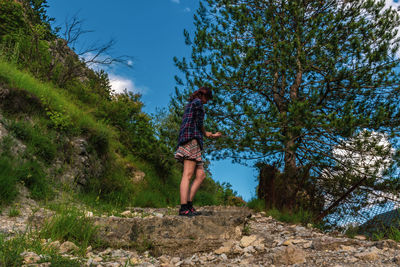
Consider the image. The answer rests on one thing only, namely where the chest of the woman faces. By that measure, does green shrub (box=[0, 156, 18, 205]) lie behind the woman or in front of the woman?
behind

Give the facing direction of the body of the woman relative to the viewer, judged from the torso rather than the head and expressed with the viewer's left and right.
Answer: facing to the right of the viewer

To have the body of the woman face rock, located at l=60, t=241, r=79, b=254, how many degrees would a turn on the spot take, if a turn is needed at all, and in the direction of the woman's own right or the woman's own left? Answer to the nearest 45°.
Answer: approximately 135° to the woman's own right

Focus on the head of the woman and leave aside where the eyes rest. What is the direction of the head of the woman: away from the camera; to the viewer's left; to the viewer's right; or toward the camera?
to the viewer's right

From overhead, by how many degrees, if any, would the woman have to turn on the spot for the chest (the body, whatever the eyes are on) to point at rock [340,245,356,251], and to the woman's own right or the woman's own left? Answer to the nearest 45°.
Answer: approximately 45° to the woman's own right

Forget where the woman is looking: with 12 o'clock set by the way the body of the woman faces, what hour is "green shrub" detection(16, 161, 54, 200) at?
The green shrub is roughly at 7 o'clock from the woman.

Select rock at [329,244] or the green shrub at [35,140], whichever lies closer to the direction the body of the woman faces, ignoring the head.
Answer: the rock

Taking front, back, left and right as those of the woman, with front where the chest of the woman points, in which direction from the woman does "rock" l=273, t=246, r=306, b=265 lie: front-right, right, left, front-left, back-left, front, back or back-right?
front-right

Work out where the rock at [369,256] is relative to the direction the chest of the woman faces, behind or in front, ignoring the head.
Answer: in front

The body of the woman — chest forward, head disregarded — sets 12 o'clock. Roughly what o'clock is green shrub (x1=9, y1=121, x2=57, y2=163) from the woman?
The green shrub is roughly at 7 o'clock from the woman.
